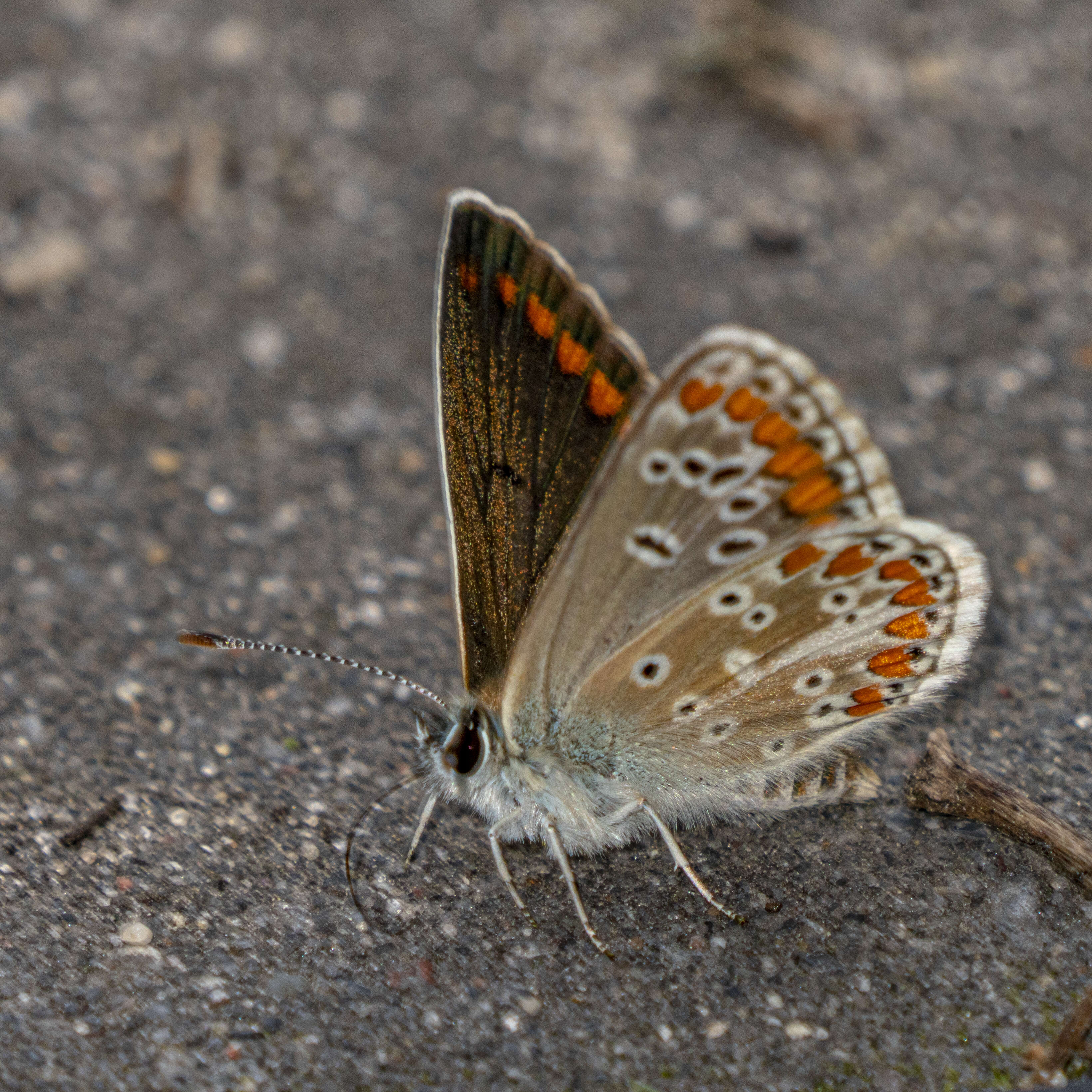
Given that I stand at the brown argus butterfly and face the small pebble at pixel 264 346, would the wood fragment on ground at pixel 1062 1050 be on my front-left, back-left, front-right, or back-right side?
back-right

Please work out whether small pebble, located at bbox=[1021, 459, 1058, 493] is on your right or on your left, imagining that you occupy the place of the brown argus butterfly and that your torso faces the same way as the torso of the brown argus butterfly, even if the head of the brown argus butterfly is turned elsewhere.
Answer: on your right

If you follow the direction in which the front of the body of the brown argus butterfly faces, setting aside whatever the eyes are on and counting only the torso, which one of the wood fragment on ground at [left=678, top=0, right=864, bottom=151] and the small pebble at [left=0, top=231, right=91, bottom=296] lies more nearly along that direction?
the small pebble

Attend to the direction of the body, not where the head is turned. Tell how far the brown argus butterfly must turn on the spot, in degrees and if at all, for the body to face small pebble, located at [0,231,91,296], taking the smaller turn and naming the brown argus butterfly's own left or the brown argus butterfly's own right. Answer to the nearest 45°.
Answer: approximately 45° to the brown argus butterfly's own right

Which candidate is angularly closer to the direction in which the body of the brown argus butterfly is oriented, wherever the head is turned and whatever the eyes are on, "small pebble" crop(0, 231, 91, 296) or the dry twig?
the small pebble

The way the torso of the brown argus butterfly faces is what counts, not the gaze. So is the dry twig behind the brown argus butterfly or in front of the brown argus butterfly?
behind

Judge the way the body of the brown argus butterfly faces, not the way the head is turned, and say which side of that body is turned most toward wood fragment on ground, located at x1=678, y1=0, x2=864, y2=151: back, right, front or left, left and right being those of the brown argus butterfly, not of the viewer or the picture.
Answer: right

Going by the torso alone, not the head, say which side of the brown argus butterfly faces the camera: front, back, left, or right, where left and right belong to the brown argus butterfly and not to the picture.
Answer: left
